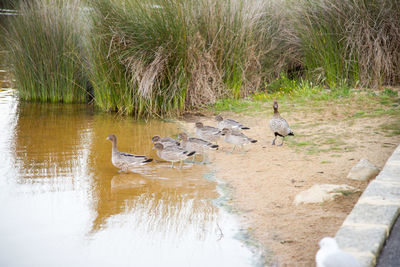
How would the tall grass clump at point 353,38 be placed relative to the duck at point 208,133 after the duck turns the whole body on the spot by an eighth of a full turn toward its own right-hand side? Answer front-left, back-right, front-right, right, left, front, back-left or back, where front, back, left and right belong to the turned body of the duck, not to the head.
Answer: right

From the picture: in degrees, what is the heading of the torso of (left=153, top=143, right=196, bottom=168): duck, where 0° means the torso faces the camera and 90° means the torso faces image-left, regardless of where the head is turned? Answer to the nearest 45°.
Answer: approximately 90°

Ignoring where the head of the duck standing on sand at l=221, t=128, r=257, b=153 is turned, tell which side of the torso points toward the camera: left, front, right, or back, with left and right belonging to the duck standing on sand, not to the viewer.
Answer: left

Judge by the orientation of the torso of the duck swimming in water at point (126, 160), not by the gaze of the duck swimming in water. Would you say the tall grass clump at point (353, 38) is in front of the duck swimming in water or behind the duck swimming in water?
behind

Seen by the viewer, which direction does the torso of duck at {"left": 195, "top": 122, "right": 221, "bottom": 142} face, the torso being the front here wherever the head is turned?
to the viewer's left

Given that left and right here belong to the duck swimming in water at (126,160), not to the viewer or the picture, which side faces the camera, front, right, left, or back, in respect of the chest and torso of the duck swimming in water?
left

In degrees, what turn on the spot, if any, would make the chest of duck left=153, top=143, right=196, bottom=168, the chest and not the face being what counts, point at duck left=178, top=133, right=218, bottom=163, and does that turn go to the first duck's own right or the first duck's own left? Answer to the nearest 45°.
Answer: approximately 135° to the first duck's own right

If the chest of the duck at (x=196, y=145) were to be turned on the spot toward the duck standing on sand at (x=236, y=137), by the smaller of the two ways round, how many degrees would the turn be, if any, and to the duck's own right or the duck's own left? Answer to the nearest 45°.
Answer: approximately 180°

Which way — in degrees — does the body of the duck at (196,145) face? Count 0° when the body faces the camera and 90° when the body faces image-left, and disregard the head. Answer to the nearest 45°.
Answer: approximately 90°
